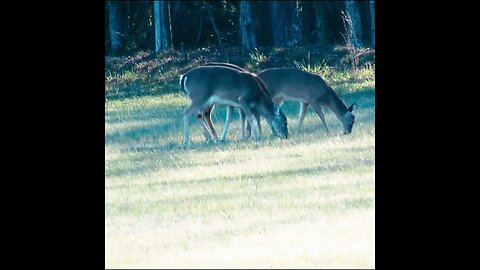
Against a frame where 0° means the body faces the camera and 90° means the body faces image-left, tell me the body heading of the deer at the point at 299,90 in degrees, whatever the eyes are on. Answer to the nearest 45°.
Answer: approximately 270°

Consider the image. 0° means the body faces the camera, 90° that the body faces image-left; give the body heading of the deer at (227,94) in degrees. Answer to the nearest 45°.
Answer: approximately 270°

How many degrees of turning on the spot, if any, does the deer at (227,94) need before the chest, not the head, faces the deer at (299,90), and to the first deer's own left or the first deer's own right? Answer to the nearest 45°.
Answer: approximately 45° to the first deer's own left

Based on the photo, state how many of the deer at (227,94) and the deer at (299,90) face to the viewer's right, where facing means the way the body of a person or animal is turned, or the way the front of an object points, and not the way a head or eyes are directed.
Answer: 2
